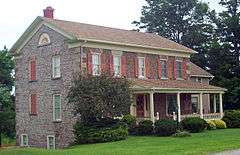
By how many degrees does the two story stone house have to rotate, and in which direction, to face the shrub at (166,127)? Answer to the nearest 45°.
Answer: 0° — it already faces it

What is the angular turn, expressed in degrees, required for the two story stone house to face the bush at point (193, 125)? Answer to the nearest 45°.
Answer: approximately 45° to its left

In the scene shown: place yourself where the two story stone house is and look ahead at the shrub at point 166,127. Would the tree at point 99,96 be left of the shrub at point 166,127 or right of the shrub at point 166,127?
right

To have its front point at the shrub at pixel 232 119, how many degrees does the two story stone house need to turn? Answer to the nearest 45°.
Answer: approximately 45° to its left

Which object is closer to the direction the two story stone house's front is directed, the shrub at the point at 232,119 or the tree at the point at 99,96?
the tree

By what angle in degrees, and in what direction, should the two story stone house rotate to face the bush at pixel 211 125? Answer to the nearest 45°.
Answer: approximately 45° to its left

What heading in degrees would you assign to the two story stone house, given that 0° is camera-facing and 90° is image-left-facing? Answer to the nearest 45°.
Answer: approximately 315°

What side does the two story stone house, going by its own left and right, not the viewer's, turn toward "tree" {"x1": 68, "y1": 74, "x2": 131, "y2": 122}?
front

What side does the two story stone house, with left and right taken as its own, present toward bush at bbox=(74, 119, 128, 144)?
front
